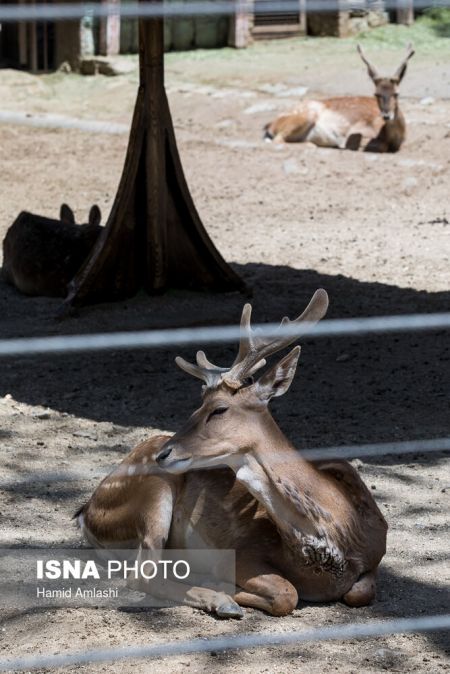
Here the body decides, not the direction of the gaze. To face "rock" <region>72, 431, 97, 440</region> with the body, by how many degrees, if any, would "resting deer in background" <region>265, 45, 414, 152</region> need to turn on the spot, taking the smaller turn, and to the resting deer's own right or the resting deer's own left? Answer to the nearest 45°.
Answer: approximately 45° to the resting deer's own right

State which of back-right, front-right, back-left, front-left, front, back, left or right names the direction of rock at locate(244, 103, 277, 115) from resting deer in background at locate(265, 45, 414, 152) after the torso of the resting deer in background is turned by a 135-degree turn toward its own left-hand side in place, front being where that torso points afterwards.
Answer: front-left

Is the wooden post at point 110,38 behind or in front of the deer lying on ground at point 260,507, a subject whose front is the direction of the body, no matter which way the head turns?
behind

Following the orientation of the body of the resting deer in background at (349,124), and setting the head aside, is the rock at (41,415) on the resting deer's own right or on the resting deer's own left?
on the resting deer's own right

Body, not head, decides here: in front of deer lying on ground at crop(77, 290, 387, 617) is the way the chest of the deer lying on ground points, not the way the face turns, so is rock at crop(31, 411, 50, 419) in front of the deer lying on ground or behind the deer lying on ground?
behind

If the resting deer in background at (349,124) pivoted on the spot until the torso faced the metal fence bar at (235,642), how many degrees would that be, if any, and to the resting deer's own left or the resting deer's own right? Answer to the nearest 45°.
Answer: approximately 45° to the resting deer's own right

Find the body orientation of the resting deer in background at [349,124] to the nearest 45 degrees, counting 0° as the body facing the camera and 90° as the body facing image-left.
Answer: approximately 315°

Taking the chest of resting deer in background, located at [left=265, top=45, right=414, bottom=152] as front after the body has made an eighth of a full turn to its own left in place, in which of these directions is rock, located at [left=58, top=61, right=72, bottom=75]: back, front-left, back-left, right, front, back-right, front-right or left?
back-left

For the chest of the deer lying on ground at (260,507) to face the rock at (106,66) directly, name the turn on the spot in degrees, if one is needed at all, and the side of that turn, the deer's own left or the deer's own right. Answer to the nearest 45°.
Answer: approximately 135° to the deer's own left
